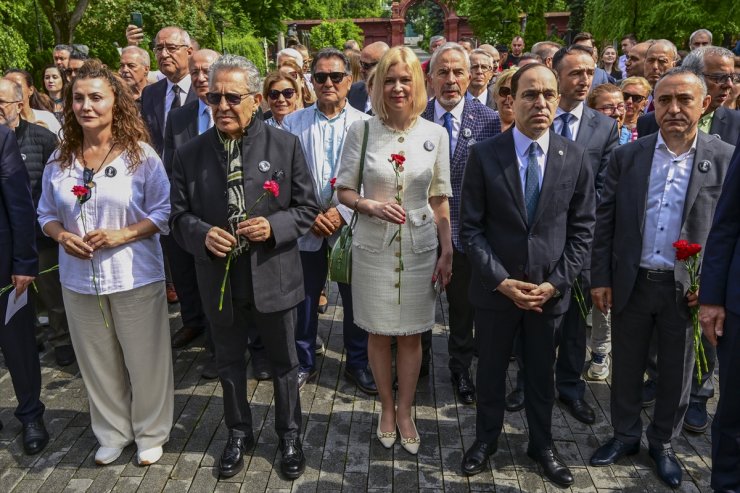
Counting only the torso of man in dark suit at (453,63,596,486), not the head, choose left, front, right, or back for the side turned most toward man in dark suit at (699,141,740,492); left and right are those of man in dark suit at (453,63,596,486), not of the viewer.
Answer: left

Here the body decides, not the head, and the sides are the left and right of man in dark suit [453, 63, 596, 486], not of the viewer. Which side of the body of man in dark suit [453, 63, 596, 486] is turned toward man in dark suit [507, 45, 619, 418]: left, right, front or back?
back

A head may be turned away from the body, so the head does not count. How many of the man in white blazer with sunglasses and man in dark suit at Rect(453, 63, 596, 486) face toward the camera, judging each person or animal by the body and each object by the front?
2

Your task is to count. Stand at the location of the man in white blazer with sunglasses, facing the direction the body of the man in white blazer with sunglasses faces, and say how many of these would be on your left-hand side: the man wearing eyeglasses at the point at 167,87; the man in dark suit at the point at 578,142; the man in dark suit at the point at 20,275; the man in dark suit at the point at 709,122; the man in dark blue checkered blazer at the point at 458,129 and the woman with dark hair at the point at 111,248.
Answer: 3

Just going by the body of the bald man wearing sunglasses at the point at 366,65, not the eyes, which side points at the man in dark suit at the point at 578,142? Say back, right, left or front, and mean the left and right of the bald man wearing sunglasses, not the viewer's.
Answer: left

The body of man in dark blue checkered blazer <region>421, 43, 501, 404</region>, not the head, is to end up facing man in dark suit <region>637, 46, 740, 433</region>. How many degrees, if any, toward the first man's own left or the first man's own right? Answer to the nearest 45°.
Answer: approximately 90° to the first man's own left

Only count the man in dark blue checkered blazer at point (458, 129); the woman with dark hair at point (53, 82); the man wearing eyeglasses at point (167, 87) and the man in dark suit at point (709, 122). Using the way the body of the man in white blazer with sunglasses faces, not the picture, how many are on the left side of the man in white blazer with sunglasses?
2
